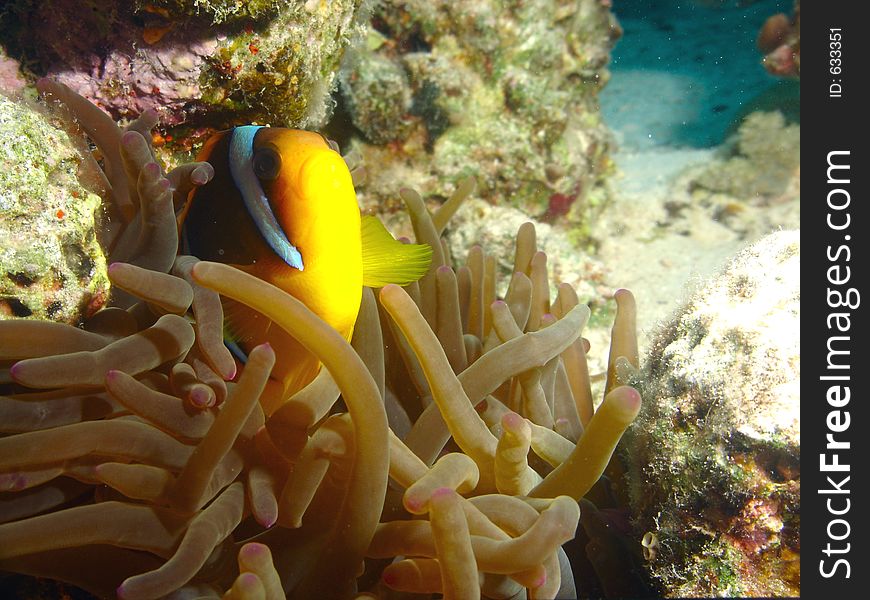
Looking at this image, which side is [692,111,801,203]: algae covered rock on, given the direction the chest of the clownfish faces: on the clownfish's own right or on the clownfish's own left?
on the clownfish's own left
